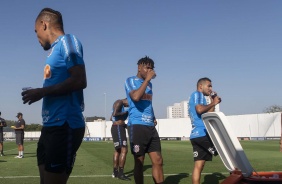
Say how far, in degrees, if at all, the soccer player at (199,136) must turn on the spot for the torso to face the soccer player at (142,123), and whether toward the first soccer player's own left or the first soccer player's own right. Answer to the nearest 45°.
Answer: approximately 135° to the first soccer player's own right

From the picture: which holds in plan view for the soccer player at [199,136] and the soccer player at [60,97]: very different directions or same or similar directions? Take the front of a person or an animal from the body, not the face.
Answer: very different directions

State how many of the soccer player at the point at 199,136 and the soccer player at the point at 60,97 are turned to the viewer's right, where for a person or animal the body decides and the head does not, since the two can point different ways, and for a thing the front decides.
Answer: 1

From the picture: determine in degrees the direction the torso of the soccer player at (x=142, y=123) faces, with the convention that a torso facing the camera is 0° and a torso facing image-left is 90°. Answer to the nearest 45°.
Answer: approximately 315°

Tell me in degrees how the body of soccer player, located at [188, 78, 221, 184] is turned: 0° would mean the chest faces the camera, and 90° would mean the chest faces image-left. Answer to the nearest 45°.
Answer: approximately 270°
